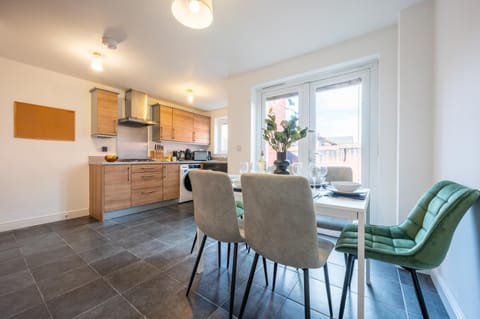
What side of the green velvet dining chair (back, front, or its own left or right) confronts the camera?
left

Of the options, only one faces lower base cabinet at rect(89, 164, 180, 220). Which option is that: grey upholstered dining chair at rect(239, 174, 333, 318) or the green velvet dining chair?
the green velvet dining chair

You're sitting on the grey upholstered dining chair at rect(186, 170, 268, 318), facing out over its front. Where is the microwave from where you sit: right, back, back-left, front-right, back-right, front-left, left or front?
front-left

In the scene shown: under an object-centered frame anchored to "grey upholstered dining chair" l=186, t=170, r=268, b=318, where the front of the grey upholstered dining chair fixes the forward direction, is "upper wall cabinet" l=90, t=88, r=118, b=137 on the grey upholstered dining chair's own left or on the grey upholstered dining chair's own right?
on the grey upholstered dining chair's own left

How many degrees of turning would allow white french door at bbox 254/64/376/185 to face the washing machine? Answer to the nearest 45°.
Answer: approximately 45° to its right

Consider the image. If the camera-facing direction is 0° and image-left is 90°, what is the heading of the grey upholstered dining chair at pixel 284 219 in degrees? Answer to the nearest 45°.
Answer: approximately 225°

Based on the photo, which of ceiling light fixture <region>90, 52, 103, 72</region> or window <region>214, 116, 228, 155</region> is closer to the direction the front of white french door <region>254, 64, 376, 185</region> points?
the ceiling light fixture

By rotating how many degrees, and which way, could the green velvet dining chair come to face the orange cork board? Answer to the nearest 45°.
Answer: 0° — it already faces it

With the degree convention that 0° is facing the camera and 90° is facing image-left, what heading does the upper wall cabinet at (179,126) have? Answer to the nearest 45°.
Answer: approximately 315°

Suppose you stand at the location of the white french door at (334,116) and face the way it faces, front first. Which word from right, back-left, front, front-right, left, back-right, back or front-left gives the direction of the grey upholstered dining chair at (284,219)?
front-left
